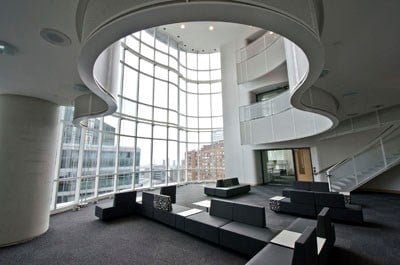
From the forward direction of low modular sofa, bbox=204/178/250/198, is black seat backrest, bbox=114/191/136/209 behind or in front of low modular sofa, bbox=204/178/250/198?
in front

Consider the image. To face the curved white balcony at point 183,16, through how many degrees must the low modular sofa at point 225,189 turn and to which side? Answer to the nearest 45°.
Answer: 0° — it already faces it

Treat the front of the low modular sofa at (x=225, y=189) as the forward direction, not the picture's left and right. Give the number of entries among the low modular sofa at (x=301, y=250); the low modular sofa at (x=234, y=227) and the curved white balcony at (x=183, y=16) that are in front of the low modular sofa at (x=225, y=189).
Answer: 3

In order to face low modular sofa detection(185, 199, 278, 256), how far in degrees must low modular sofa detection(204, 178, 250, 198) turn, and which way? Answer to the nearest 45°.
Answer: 0° — it already faces it

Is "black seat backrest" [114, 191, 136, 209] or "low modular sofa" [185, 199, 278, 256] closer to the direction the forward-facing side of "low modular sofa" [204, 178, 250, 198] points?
the low modular sofa

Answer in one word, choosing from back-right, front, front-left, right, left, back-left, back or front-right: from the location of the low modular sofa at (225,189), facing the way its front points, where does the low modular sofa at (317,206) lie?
front-left

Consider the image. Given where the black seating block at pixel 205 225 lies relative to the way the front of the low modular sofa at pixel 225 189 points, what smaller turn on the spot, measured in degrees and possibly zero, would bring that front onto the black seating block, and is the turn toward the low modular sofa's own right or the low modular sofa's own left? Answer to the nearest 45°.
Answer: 0° — it already faces it

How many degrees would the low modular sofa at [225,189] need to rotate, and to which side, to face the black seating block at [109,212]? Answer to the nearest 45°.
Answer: approximately 45° to its right

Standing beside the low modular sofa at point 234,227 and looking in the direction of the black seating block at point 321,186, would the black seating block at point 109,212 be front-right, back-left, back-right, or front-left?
back-left

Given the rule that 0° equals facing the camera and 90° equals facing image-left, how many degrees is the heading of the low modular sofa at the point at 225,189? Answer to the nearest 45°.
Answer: approximately 0°

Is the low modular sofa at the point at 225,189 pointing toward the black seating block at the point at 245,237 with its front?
yes

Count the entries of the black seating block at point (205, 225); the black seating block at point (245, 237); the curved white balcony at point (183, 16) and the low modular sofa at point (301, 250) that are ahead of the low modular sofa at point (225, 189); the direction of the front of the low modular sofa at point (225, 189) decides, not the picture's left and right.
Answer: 4
